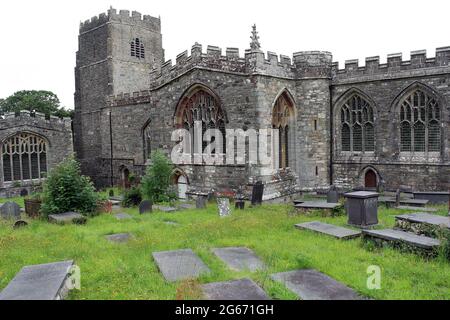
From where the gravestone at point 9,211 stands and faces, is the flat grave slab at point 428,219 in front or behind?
in front

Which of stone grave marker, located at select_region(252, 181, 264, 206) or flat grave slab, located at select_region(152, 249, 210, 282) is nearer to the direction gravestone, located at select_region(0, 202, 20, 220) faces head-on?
the flat grave slab

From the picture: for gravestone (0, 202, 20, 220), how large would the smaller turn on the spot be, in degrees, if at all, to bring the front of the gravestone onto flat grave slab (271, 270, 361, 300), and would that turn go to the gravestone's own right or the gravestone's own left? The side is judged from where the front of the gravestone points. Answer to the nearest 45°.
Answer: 0° — it already faces it

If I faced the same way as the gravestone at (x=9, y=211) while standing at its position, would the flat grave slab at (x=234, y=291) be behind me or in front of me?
in front

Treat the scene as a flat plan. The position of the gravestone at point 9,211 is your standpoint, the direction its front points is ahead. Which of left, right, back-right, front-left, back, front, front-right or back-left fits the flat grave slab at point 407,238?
front-left

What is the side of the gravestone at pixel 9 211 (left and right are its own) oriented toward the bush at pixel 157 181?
left

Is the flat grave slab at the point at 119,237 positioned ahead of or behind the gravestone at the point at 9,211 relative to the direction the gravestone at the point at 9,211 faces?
ahead

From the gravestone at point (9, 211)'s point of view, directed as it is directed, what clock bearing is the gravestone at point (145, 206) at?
the gravestone at point (145, 206) is roughly at 10 o'clock from the gravestone at point (9, 211).

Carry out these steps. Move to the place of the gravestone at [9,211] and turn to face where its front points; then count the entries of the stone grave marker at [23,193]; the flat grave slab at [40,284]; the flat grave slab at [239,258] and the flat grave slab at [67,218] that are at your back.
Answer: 1

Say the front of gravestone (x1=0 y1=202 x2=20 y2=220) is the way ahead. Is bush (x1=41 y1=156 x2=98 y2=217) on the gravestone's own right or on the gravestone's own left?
on the gravestone's own left

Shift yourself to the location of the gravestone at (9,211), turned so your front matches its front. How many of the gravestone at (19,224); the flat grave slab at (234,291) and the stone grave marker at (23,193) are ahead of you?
2

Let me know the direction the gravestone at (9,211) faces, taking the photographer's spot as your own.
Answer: facing the viewer

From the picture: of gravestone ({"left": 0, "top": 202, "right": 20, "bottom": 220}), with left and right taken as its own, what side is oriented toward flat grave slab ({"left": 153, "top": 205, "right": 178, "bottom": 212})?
left

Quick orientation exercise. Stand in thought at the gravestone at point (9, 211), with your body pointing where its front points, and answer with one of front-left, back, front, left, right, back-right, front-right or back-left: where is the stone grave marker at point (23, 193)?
back
